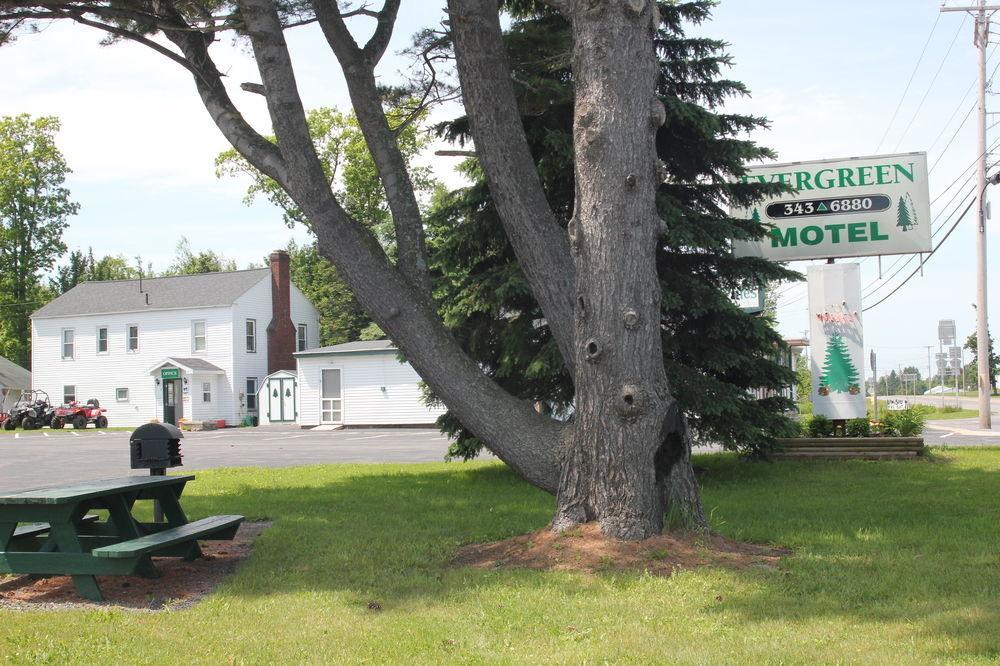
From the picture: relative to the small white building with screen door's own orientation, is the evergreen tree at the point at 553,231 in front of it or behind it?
in front

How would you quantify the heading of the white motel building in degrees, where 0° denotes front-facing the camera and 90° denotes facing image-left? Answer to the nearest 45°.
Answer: approximately 45°

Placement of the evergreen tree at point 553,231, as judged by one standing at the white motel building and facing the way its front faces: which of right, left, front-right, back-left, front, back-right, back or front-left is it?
front-left

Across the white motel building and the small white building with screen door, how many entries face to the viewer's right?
0

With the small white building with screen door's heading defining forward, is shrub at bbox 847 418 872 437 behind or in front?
in front

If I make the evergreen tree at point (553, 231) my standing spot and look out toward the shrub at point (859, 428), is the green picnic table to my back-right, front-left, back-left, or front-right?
back-left

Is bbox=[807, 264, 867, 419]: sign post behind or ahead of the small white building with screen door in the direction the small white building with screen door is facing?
ahead

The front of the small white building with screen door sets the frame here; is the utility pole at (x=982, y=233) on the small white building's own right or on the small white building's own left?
on the small white building's own left

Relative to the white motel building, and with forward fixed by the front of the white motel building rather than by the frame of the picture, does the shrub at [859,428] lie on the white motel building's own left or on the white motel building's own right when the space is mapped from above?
on the white motel building's own left

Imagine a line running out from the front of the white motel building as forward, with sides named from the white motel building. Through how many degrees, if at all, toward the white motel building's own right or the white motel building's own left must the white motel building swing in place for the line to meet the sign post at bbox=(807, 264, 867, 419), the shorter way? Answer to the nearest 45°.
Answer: approximately 45° to the white motel building's own left

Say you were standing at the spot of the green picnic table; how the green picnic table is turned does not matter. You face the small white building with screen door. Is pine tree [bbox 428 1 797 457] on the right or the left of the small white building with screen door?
right

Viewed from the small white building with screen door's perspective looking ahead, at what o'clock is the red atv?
The red atv is roughly at 4 o'clock from the small white building with screen door.
